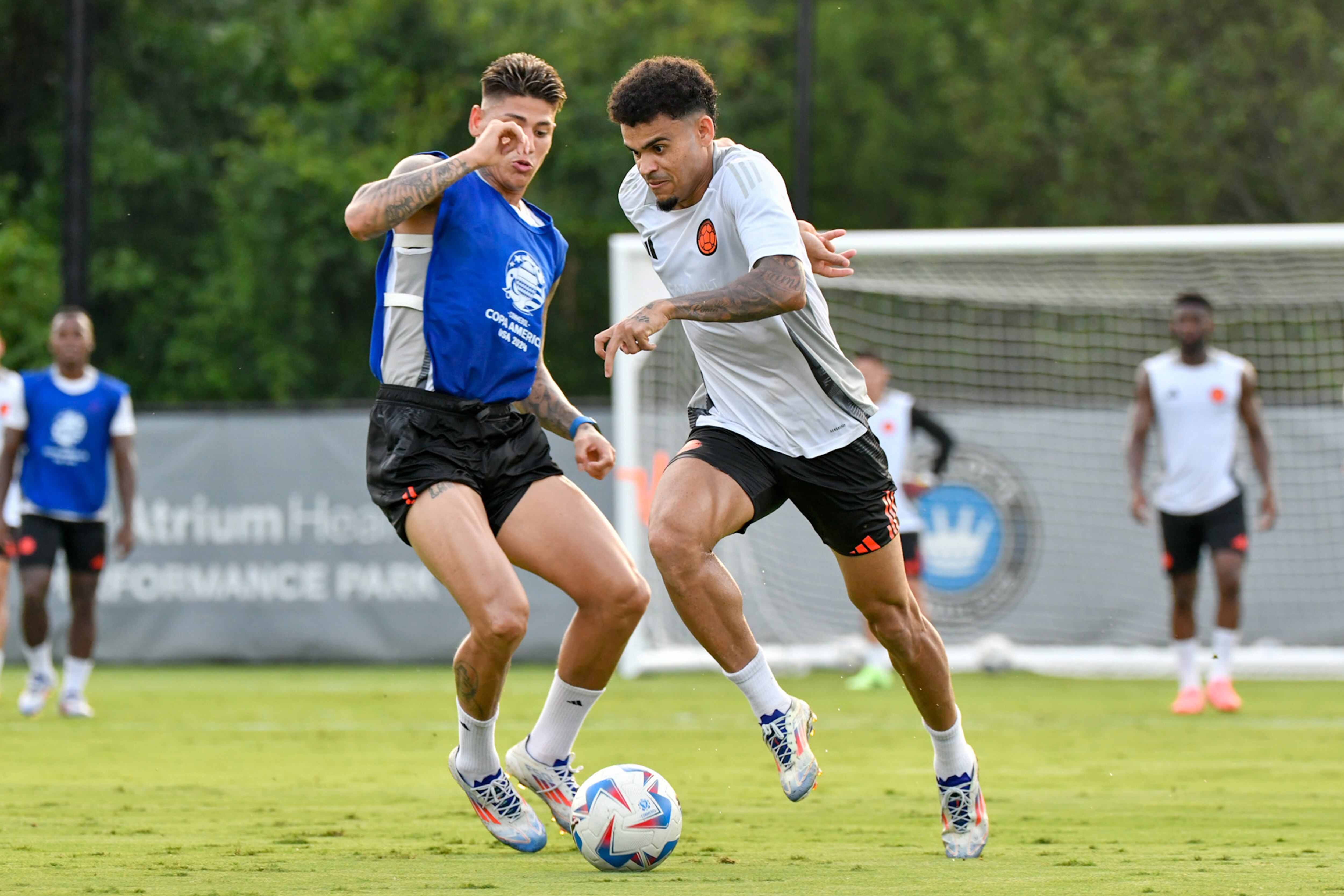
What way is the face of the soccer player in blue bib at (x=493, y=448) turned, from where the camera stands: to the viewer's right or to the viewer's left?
to the viewer's right

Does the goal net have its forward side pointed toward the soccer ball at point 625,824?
yes

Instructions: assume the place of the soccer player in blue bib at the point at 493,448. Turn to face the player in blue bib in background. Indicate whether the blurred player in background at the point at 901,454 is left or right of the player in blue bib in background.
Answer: right

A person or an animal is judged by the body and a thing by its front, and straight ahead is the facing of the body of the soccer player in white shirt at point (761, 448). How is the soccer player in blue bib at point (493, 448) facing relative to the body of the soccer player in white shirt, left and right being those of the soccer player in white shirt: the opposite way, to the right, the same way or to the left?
to the left

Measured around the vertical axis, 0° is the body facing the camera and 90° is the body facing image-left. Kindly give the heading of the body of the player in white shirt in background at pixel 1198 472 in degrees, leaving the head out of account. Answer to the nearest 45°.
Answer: approximately 0°

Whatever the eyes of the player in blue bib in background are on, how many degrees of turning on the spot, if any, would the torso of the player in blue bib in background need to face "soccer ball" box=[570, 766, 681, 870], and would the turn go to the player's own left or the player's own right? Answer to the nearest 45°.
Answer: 0° — they already face it

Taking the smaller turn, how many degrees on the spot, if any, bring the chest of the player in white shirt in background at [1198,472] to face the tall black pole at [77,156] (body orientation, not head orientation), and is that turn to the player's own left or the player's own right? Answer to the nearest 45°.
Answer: approximately 90° to the player's own right
